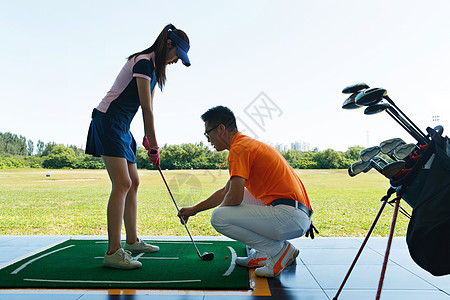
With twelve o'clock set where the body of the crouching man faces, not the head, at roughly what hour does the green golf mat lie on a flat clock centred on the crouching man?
The green golf mat is roughly at 12 o'clock from the crouching man.

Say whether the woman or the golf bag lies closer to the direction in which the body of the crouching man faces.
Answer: the woman

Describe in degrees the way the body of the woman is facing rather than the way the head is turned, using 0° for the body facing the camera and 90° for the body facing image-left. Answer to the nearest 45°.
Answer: approximately 270°

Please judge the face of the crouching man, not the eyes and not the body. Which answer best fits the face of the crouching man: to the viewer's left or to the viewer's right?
to the viewer's left

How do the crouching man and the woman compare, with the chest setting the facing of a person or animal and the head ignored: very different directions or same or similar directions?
very different directions

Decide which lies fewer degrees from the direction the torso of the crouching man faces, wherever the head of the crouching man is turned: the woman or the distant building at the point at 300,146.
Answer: the woman

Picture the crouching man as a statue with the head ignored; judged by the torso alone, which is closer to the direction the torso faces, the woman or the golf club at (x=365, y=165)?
the woman

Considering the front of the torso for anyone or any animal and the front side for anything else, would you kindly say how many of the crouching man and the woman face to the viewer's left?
1

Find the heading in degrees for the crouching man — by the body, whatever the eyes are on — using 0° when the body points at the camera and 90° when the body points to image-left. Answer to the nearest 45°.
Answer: approximately 90°

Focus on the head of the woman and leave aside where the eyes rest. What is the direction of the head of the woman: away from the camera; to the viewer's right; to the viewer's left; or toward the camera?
to the viewer's right
